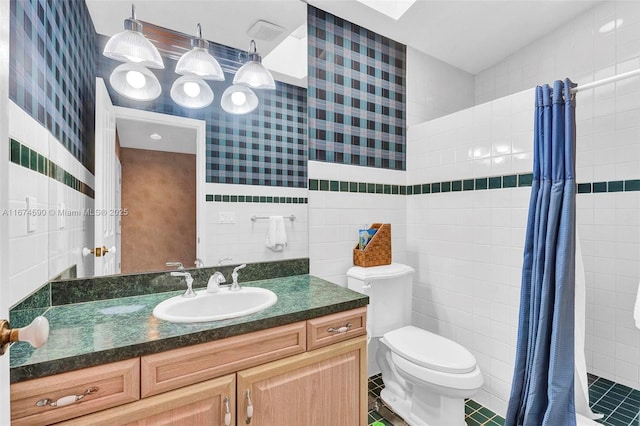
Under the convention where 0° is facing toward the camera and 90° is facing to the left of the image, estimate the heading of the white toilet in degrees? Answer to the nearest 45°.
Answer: approximately 315°

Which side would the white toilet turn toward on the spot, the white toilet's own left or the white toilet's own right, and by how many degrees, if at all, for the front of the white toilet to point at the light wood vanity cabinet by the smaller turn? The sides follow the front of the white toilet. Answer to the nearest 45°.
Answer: approximately 90° to the white toilet's own right

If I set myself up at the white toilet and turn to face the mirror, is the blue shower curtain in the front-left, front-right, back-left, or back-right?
back-left

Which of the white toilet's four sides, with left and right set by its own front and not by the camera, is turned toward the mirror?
right
